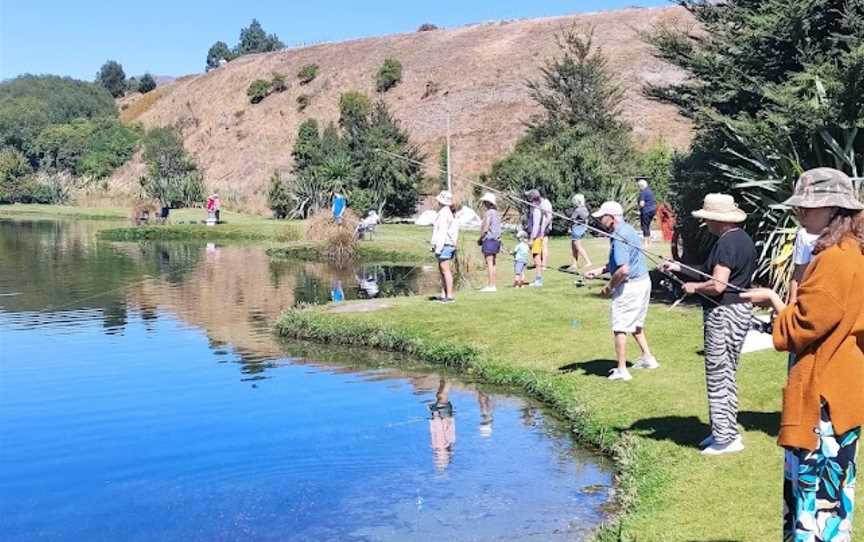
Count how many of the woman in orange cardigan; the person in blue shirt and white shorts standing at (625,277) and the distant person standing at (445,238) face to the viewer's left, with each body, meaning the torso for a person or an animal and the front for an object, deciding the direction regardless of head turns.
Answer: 3

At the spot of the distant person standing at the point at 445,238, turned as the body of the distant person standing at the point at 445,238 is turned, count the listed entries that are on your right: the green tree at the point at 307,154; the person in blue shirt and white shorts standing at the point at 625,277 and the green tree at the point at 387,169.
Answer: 2

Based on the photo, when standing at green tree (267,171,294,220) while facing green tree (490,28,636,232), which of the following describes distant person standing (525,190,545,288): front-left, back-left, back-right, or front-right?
front-right

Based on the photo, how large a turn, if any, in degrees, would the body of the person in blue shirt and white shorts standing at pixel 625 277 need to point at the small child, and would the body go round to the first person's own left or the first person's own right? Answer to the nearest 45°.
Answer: approximately 90° to the first person's own right

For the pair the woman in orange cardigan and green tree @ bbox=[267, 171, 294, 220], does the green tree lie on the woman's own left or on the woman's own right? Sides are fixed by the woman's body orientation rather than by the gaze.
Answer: on the woman's own right

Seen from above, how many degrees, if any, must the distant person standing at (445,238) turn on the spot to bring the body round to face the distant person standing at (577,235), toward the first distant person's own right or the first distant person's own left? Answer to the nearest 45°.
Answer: approximately 135° to the first distant person's own right

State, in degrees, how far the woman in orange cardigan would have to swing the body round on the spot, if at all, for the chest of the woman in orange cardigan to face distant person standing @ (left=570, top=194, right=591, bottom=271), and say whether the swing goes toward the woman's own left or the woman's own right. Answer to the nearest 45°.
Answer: approximately 90° to the woman's own right

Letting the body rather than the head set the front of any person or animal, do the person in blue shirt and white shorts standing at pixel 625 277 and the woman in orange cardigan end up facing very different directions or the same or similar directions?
same or similar directions

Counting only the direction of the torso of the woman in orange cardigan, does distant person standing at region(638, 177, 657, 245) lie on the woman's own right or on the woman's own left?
on the woman's own right

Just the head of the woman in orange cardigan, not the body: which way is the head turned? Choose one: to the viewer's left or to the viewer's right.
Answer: to the viewer's left

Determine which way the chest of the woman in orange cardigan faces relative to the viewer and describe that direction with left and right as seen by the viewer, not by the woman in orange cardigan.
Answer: facing to the left of the viewer

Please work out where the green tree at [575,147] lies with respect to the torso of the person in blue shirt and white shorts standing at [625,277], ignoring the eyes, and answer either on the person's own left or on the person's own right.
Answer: on the person's own right

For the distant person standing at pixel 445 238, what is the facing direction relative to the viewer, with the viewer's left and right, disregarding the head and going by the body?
facing to the left of the viewer

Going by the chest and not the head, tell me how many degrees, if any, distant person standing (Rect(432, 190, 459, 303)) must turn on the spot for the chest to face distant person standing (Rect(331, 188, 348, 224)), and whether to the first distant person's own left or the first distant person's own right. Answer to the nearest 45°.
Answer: approximately 90° to the first distant person's own right

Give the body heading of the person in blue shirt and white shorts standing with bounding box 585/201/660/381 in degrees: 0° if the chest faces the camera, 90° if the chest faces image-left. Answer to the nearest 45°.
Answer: approximately 90°

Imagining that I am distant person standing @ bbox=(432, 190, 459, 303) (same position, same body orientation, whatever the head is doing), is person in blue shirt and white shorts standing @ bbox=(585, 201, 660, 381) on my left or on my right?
on my left
